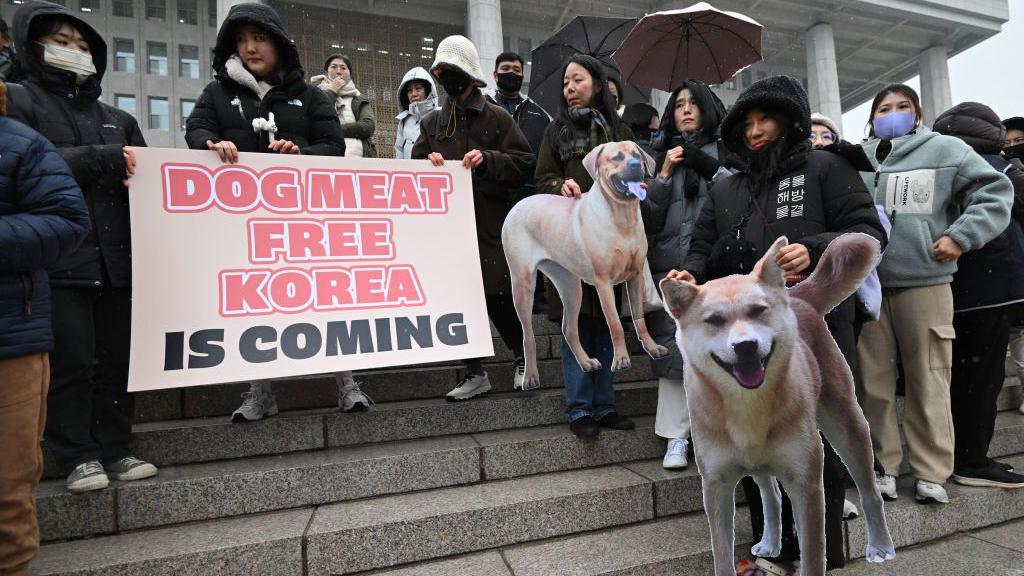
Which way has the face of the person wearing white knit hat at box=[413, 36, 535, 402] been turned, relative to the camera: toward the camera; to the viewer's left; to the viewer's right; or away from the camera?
toward the camera

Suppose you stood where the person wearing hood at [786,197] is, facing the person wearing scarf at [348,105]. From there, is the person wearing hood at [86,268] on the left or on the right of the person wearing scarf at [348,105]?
left

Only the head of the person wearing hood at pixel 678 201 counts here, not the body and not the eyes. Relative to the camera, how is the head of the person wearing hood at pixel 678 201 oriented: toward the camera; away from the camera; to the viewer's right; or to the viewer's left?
toward the camera

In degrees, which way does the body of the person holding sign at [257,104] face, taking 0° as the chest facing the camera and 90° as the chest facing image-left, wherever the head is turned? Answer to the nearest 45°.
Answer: approximately 0°

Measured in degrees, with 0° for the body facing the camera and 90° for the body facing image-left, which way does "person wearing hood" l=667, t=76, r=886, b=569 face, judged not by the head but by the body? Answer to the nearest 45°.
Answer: approximately 45°

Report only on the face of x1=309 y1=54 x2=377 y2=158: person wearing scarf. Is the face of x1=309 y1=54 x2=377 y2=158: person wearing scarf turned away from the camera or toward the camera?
toward the camera

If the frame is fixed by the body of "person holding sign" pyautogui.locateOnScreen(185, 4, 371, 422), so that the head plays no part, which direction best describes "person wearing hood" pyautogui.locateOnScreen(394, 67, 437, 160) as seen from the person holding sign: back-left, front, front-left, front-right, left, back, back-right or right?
back-left

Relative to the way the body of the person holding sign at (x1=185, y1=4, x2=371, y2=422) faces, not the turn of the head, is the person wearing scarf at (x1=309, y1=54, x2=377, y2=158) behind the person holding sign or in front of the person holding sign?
behind

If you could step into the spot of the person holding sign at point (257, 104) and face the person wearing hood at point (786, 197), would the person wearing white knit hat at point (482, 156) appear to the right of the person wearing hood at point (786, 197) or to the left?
left

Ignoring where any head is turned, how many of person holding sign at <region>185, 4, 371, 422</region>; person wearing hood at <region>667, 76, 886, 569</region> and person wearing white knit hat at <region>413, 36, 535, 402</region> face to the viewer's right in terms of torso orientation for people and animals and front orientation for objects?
0
